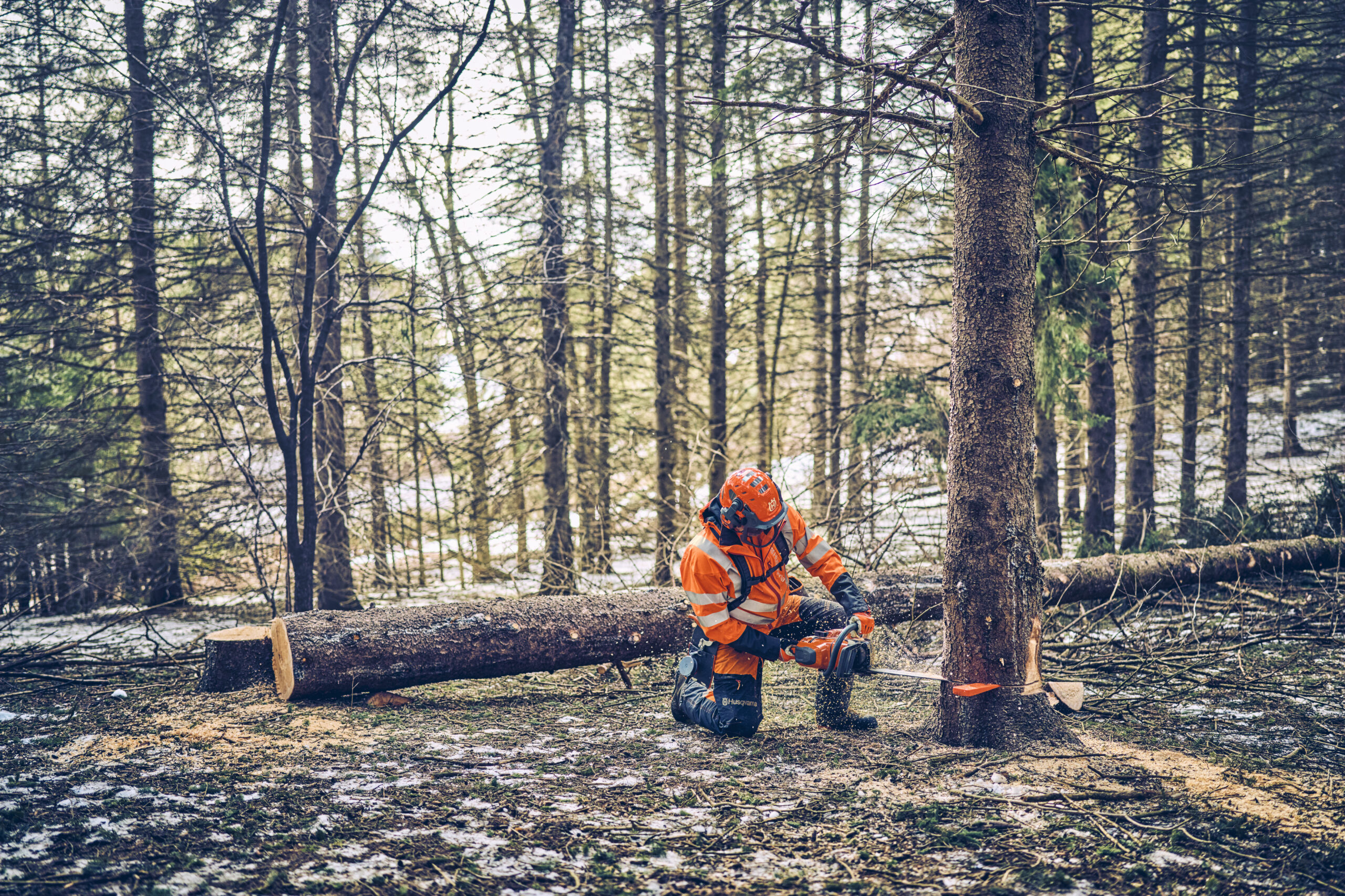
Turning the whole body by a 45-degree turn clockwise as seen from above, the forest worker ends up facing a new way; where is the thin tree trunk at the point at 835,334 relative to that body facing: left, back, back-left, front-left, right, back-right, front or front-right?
back

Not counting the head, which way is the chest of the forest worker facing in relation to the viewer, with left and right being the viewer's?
facing the viewer and to the right of the viewer

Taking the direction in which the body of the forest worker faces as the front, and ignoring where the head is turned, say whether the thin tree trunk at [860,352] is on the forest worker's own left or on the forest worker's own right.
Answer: on the forest worker's own left

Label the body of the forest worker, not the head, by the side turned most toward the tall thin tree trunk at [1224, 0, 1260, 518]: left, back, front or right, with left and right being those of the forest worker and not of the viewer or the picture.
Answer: left

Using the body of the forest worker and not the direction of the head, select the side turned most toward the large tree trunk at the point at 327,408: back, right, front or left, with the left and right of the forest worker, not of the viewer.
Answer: back

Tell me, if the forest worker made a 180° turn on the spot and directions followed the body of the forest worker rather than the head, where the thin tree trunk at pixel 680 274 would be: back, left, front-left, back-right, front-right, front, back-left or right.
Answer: front-right
